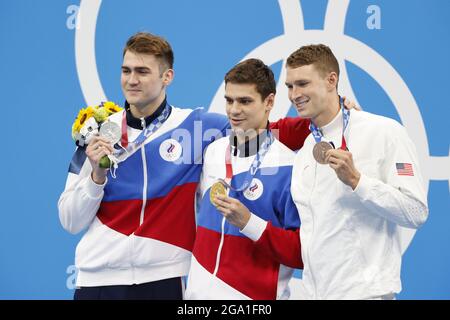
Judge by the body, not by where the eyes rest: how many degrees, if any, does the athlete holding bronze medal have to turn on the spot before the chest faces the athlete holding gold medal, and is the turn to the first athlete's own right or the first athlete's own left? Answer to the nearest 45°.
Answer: approximately 45° to the first athlete's own right

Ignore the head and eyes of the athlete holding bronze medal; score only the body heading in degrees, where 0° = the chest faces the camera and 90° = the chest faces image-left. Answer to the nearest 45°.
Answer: approximately 45°

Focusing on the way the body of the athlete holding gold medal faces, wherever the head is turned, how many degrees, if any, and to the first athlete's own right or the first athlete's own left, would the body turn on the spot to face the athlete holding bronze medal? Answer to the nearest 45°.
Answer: approximately 135° to the first athlete's own left

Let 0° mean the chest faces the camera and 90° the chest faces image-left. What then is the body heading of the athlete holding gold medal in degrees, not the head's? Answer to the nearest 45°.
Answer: approximately 45°
